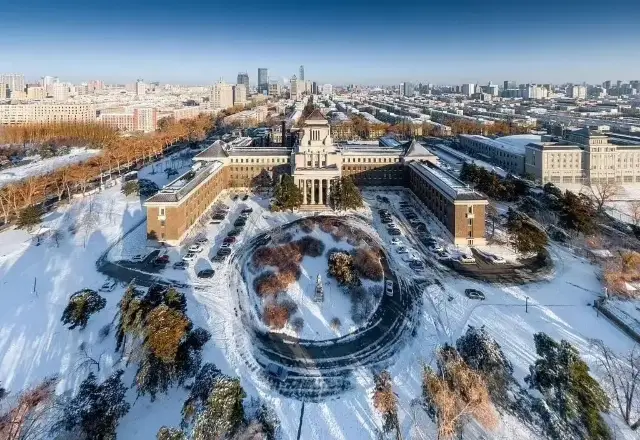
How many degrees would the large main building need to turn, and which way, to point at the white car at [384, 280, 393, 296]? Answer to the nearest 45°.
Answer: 0° — it already faces it

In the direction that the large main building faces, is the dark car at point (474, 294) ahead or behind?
ahead

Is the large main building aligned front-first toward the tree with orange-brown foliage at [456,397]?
yes

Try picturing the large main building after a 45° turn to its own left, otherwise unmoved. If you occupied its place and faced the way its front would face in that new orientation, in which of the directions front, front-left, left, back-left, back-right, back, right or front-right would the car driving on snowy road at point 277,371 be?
front-right

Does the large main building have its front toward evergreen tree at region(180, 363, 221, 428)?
yes

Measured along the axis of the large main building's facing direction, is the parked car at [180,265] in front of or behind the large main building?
in front

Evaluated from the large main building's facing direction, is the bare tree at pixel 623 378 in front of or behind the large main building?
in front

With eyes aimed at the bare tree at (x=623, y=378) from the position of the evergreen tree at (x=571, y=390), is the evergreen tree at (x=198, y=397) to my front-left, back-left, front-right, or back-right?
back-left

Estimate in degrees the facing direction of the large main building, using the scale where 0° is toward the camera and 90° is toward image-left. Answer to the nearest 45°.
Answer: approximately 0°

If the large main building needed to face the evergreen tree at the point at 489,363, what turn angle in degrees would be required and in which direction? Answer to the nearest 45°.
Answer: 0° — it already faces it
